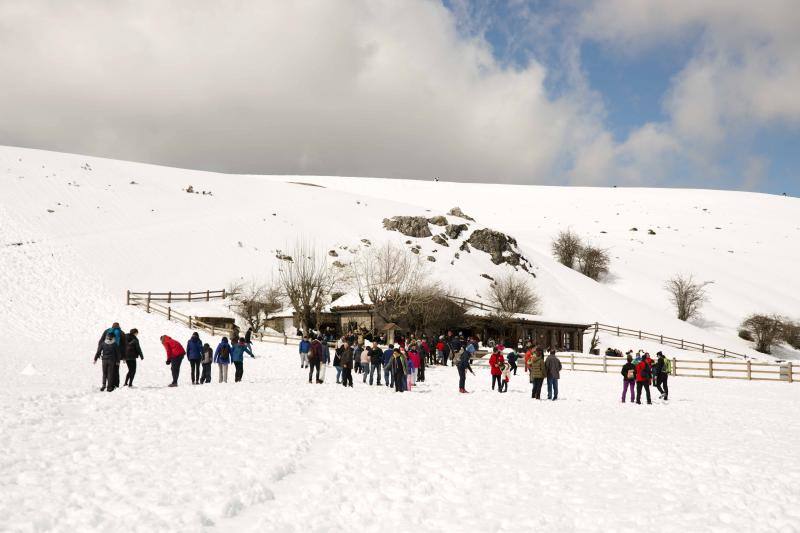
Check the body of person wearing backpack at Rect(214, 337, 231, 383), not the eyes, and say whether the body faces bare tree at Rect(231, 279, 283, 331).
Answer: yes

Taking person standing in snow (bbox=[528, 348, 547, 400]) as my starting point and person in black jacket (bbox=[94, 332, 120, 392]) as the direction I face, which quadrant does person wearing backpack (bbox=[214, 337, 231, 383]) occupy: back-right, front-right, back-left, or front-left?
front-right

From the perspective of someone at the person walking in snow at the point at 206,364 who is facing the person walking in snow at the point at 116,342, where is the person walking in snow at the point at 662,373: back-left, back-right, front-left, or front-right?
back-left

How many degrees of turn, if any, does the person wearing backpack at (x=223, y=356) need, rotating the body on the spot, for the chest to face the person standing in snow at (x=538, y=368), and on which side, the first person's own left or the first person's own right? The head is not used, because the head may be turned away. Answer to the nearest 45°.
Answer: approximately 90° to the first person's own right

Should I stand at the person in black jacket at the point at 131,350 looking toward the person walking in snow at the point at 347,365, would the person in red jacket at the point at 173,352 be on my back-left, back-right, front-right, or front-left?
front-left

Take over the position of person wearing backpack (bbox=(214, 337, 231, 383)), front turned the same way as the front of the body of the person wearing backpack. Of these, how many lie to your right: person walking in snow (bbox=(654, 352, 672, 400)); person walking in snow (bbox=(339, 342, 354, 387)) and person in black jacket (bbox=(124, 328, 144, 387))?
2

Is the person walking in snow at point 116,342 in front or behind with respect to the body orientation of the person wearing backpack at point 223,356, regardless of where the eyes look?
behind

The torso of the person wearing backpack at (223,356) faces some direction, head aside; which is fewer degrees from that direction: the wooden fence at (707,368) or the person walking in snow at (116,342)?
the wooden fence

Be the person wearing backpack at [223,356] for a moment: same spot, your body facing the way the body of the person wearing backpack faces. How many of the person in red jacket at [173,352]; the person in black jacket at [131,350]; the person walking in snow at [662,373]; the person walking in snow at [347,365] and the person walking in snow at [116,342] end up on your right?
2

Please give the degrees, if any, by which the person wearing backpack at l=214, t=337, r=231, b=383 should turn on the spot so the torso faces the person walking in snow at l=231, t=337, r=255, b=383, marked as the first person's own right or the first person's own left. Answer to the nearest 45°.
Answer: approximately 45° to the first person's own right

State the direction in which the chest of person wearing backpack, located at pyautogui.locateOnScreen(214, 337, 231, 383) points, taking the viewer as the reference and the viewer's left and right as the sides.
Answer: facing away from the viewer

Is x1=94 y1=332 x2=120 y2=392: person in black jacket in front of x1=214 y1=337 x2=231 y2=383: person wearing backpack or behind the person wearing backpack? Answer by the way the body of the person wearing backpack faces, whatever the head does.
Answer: behind

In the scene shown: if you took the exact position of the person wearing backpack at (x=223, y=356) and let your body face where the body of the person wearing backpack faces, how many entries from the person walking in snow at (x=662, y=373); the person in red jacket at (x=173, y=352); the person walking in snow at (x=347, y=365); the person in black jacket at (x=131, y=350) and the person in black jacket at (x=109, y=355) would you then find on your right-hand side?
2

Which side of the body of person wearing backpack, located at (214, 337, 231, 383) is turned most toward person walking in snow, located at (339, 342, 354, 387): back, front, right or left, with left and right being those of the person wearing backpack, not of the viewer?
right

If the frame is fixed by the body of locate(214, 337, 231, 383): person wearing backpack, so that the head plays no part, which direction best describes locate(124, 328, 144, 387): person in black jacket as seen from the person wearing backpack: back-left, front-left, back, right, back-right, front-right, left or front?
back-left

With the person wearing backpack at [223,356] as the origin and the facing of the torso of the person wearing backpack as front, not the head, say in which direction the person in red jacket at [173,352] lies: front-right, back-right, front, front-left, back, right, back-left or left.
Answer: back-left

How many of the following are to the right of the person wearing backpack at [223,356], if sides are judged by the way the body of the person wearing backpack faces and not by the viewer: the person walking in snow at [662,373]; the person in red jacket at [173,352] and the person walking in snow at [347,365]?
2
